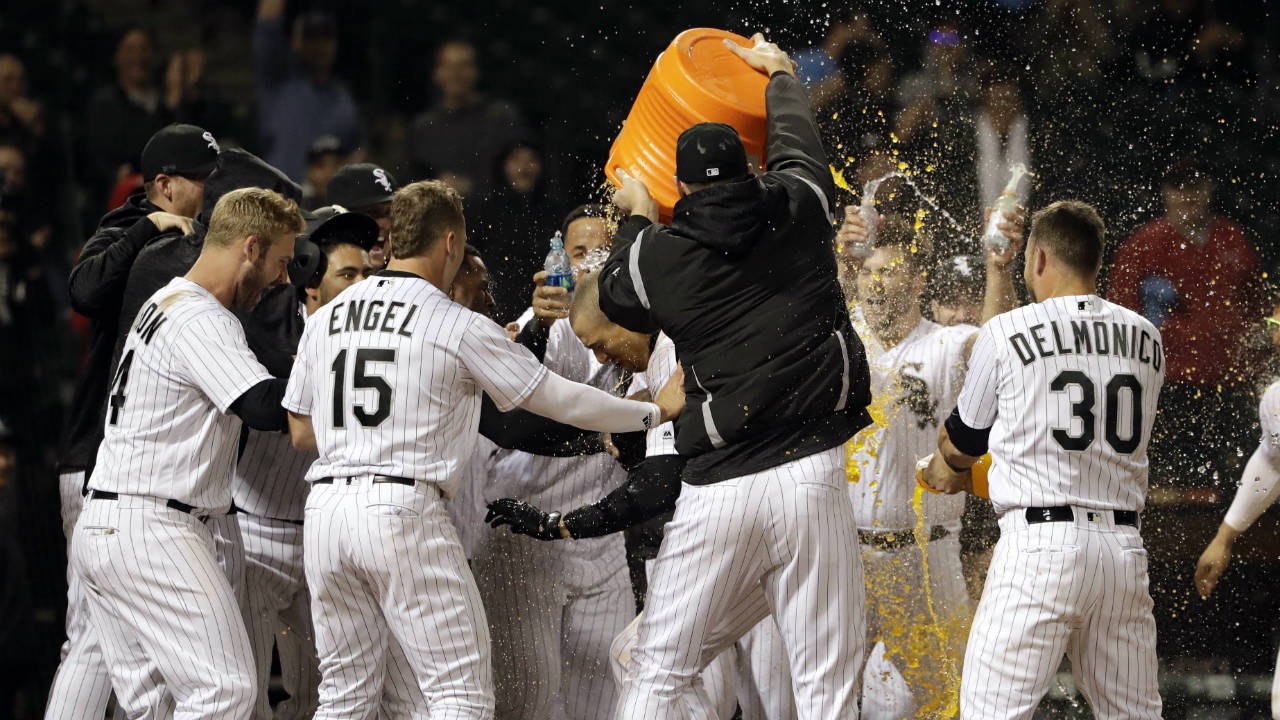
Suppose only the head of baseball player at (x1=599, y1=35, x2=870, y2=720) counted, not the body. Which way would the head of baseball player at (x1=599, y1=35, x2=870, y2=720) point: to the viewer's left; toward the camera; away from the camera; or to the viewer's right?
away from the camera

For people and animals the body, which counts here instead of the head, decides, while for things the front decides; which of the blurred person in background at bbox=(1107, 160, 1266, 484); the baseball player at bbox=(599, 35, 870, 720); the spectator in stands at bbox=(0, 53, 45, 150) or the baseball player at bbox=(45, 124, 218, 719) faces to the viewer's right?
the baseball player at bbox=(45, 124, 218, 719)

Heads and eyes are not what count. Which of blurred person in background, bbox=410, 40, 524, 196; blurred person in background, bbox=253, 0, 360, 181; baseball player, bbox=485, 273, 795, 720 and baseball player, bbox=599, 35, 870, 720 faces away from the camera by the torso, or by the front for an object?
baseball player, bbox=599, 35, 870, 720

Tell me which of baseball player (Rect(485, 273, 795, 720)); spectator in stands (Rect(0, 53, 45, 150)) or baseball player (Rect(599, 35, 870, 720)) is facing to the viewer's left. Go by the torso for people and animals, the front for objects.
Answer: baseball player (Rect(485, 273, 795, 720))

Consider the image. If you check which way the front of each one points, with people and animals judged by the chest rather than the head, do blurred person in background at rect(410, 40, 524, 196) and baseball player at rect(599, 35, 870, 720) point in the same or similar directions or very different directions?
very different directions

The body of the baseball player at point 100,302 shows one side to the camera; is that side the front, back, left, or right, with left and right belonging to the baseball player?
right

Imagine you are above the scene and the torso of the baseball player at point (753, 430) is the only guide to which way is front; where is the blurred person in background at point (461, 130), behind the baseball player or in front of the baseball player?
in front

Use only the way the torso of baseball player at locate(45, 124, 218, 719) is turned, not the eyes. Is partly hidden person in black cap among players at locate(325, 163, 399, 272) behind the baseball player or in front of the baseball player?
in front
